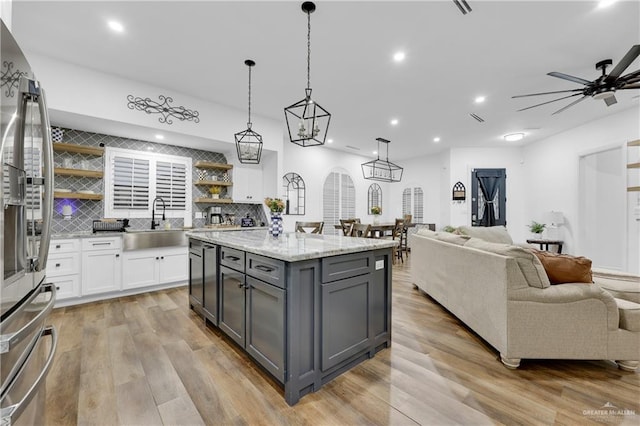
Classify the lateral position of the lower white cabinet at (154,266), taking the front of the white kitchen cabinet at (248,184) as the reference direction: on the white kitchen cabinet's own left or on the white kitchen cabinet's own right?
on the white kitchen cabinet's own right

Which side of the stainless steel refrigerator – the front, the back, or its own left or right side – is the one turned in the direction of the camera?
right

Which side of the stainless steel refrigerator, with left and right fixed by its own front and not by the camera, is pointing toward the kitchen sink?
left

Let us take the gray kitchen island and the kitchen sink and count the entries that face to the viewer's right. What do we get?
0

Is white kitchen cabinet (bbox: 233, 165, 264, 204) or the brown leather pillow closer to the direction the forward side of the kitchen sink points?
the brown leather pillow

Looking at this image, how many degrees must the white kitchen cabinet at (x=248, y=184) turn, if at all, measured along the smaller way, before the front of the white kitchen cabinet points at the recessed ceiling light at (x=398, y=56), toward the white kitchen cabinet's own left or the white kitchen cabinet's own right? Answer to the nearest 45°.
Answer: approximately 45° to the white kitchen cabinet's own left

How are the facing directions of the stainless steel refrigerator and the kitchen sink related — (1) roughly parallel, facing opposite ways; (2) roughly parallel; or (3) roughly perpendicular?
roughly perpendicular

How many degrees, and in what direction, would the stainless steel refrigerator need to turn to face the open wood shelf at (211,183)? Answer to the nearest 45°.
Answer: approximately 45° to its left

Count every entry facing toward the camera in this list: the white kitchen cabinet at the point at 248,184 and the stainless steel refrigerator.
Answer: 1

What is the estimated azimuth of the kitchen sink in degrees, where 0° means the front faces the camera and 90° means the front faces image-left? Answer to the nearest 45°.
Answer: approximately 0°

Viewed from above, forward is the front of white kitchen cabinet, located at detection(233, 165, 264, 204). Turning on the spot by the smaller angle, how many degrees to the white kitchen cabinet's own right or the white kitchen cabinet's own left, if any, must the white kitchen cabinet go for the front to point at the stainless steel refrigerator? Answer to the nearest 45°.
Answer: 0° — it already faces it

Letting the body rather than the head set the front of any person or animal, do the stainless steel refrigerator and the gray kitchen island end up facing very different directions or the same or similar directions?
very different directions

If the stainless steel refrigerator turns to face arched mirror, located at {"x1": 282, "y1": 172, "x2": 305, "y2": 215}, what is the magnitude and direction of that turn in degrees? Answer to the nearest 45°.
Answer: approximately 45° to its left

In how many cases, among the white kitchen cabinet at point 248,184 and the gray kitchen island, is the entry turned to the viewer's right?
0

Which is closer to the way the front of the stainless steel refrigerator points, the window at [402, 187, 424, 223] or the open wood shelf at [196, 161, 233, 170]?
the window

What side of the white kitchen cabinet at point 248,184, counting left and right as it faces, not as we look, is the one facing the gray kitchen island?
front
